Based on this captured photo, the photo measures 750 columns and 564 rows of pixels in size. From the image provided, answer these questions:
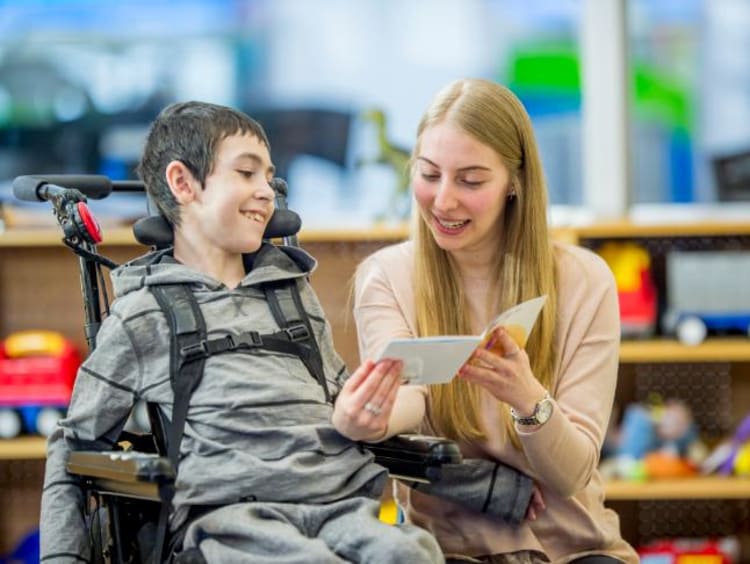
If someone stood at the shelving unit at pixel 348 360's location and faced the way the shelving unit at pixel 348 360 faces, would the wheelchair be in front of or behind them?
in front

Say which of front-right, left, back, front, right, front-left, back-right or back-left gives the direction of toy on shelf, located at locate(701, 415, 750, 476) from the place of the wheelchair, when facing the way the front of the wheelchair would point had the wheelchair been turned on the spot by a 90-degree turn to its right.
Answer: back

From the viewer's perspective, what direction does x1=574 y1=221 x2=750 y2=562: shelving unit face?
toward the camera

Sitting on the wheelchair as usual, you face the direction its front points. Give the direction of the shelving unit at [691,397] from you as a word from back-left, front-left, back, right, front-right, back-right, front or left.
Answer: left

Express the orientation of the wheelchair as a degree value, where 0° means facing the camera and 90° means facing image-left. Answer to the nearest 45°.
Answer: approximately 315°

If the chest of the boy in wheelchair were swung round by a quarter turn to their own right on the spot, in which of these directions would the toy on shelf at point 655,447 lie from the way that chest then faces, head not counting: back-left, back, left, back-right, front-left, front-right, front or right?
back

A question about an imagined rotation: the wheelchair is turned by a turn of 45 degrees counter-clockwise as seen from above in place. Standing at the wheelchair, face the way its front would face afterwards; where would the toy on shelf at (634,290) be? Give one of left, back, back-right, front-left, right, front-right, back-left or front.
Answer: front-left

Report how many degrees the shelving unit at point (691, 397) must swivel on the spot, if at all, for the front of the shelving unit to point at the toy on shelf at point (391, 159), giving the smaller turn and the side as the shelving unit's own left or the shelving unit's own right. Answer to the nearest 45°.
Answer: approximately 90° to the shelving unit's own right

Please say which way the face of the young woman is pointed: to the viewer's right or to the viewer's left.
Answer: to the viewer's left

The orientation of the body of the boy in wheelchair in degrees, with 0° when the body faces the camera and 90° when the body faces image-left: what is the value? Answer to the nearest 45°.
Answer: approximately 315°

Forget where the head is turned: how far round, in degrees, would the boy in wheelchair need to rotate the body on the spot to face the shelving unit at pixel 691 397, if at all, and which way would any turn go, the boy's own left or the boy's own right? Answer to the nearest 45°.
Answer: approximately 90° to the boy's own left

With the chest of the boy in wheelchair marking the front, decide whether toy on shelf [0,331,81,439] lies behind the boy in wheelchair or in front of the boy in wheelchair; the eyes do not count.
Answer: behind

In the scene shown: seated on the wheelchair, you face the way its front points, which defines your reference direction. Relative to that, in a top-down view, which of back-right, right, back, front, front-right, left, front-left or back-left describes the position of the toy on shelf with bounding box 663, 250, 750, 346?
left

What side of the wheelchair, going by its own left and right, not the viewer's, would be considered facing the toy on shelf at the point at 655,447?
left

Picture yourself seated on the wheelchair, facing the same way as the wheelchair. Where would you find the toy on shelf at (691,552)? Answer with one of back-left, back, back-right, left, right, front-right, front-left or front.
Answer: left
